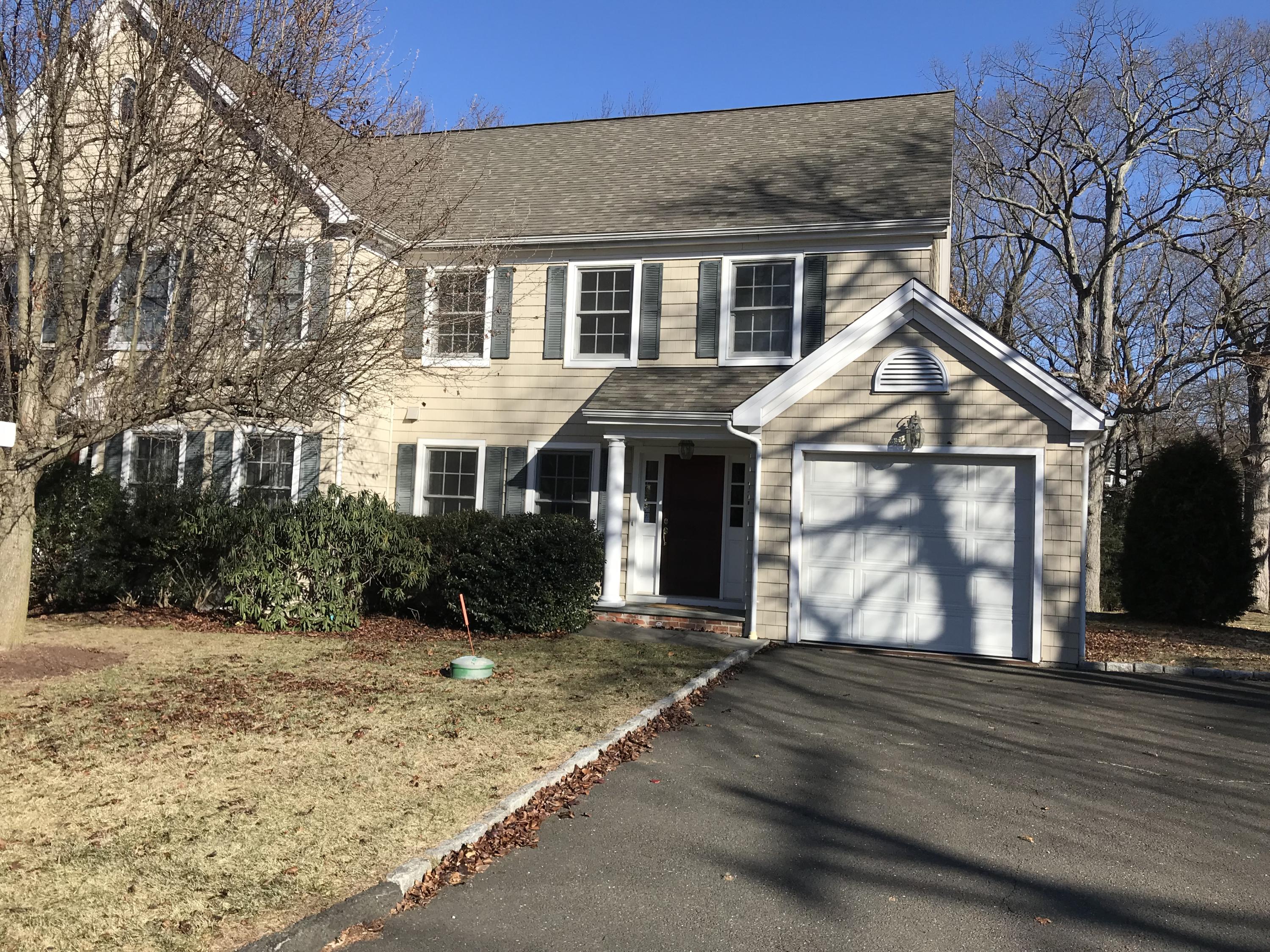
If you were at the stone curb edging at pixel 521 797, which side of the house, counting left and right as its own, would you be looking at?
front

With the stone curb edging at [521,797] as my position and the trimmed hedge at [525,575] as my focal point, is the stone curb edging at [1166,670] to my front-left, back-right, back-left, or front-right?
front-right

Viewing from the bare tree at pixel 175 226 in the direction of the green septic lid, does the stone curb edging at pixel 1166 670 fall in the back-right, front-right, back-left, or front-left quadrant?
front-left

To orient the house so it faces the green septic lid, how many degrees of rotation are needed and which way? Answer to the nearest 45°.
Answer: approximately 45° to its right

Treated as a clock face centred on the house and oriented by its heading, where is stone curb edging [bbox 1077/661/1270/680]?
The stone curb edging is roughly at 10 o'clock from the house.

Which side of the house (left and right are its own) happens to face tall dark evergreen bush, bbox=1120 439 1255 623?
left

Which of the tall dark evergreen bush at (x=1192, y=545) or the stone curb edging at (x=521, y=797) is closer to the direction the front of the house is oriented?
the stone curb edging

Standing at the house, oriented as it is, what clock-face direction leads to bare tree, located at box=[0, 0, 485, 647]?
The bare tree is roughly at 2 o'clock from the house.

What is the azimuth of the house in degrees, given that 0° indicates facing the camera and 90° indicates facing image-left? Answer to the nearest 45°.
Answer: approximately 0°
